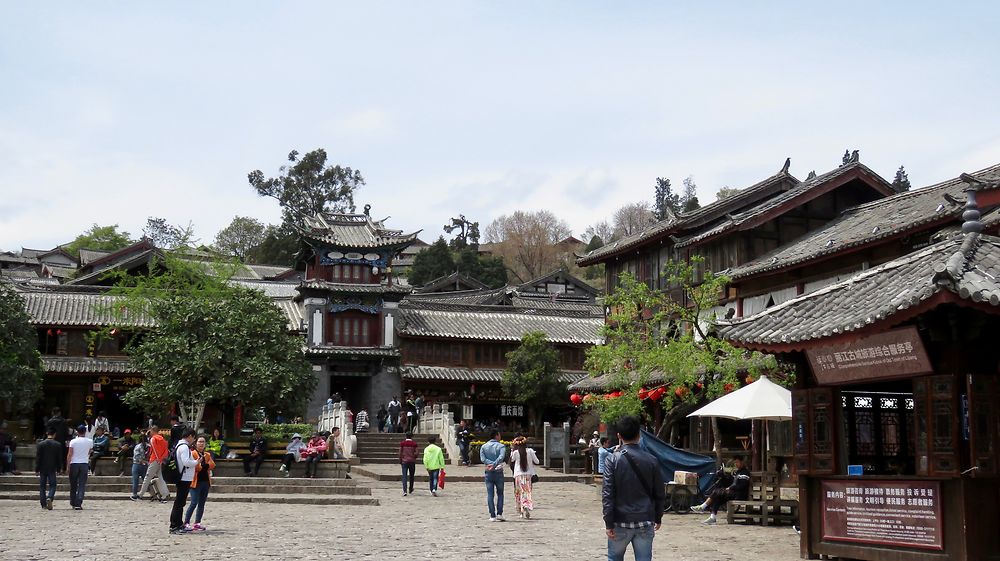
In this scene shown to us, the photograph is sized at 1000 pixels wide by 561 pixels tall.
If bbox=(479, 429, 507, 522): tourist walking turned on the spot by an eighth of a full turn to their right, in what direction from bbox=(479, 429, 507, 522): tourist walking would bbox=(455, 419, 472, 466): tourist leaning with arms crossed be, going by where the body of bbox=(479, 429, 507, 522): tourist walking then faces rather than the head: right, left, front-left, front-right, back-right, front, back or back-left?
front-left

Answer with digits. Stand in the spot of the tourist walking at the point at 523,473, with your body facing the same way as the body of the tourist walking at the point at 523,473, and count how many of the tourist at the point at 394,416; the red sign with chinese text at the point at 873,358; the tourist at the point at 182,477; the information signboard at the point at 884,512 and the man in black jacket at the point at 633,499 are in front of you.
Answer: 1

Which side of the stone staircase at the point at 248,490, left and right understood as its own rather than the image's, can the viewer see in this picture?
front

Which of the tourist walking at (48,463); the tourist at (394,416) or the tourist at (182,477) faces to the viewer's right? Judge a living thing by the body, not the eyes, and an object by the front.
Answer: the tourist at (182,477)

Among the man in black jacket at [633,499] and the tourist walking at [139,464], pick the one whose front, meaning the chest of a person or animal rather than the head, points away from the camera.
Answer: the man in black jacket

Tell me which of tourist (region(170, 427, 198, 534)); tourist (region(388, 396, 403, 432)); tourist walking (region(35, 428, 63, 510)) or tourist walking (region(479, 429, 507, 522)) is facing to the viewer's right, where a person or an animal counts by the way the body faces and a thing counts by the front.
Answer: tourist (region(170, 427, 198, 534))

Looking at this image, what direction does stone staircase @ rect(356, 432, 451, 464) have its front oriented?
toward the camera

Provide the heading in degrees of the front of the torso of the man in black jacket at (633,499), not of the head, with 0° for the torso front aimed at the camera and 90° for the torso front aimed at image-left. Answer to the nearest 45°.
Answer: approximately 180°

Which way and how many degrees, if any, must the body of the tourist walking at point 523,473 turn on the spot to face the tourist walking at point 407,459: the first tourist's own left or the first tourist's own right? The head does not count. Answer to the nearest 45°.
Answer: approximately 45° to the first tourist's own left

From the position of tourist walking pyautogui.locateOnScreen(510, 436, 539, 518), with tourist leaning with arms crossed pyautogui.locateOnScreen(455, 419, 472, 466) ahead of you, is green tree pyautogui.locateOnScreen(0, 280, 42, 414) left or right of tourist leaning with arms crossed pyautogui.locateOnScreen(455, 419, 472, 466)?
left
